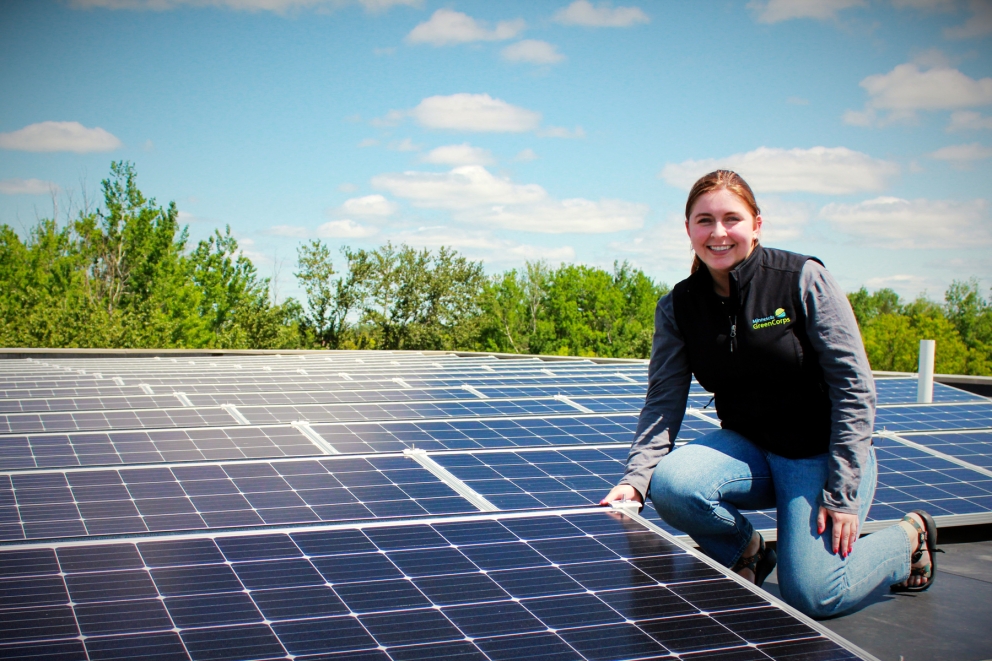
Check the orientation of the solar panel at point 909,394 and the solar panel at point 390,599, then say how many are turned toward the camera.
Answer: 2

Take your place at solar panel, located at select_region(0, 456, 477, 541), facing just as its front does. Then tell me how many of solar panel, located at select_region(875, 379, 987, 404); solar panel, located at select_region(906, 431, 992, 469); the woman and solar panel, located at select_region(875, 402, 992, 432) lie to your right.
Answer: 0

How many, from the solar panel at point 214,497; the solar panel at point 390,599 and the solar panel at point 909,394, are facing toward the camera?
3

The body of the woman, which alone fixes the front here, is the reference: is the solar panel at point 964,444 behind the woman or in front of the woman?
behind

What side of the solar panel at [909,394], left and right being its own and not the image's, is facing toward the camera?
front

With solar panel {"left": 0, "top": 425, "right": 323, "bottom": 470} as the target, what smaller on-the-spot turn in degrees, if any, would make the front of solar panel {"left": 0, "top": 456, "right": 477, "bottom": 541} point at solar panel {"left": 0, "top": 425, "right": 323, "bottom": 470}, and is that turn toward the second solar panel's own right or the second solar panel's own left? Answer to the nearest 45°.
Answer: approximately 180°

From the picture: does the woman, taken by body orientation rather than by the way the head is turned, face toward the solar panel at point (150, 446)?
no

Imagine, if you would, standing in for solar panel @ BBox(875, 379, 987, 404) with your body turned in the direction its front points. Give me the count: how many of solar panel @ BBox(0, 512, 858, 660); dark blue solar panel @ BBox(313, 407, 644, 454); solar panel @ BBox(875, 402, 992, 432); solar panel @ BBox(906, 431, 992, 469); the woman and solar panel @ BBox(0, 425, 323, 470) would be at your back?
0

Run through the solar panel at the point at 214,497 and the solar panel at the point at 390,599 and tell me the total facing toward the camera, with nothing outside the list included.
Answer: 2

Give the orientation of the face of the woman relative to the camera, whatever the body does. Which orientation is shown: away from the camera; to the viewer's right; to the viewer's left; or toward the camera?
toward the camera

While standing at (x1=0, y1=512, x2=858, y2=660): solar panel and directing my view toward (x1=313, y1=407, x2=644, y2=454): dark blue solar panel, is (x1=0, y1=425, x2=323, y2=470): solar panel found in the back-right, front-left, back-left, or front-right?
front-left

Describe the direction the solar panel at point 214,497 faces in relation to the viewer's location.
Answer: facing the viewer

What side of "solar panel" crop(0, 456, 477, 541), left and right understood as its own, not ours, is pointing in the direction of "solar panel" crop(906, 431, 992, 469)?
left

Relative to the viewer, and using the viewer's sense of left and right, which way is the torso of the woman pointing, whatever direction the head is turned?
facing the viewer and to the left of the viewer
